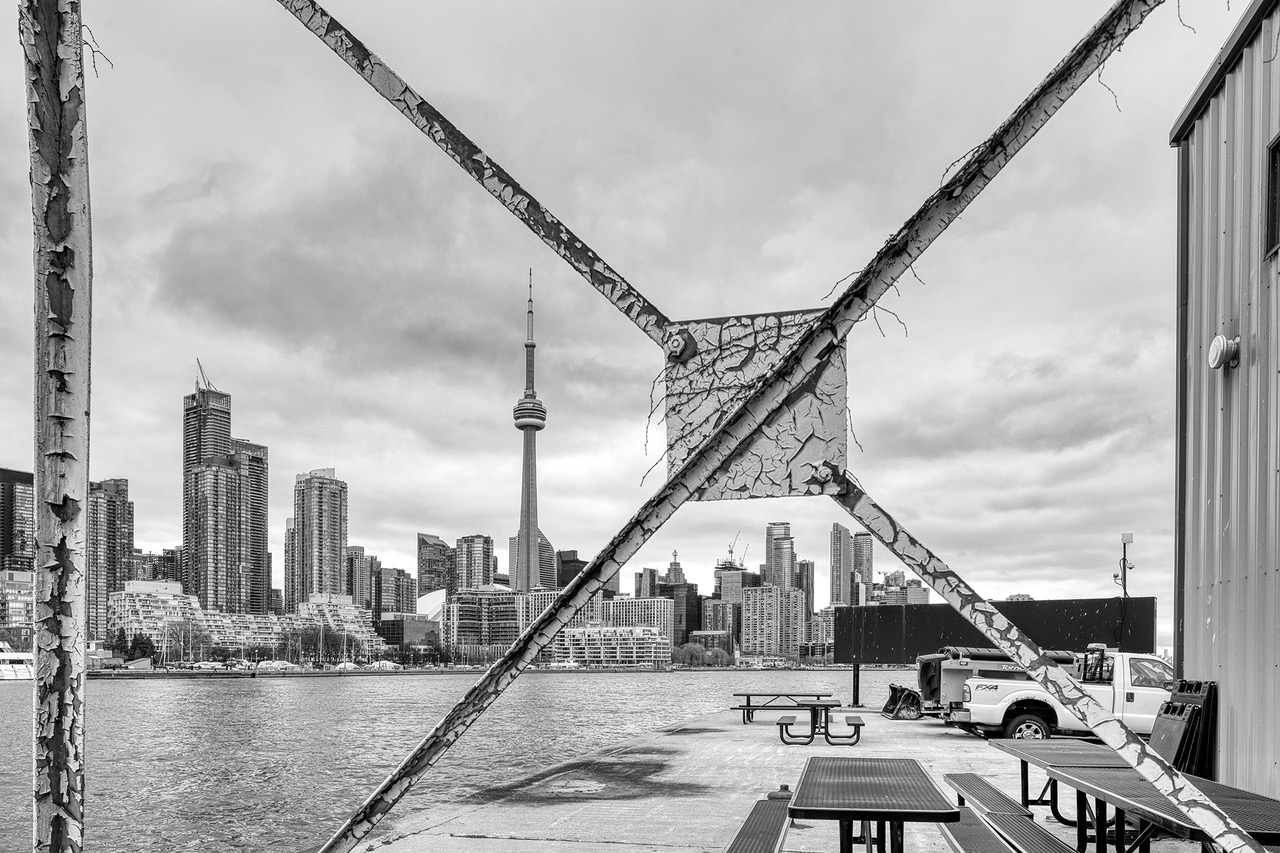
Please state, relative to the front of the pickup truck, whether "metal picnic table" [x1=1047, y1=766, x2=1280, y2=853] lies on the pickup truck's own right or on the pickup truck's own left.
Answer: on the pickup truck's own right

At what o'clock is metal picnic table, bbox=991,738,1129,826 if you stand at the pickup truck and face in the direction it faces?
The metal picnic table is roughly at 3 o'clock from the pickup truck.

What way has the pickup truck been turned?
to the viewer's right

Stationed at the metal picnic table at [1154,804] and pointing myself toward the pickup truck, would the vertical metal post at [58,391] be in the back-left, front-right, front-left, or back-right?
back-left

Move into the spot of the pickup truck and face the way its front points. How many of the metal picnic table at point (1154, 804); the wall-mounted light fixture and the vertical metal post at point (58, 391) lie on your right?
3

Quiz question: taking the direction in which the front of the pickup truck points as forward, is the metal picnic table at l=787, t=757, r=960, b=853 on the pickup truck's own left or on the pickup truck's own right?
on the pickup truck's own right

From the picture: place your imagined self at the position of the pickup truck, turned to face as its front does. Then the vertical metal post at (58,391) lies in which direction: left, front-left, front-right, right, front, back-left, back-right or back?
right

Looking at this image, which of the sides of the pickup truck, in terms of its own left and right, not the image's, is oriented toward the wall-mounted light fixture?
right
